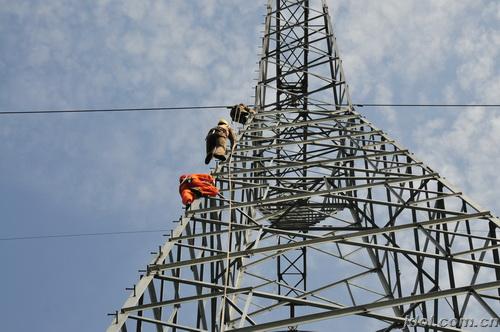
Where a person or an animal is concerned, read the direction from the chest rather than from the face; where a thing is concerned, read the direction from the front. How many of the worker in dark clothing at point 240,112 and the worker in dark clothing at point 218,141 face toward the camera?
0

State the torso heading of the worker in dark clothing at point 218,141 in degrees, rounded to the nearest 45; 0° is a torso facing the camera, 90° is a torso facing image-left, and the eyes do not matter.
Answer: approximately 225°

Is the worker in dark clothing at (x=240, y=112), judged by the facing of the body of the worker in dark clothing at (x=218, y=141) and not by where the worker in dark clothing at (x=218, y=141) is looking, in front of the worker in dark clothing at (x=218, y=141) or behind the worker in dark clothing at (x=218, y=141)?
in front
